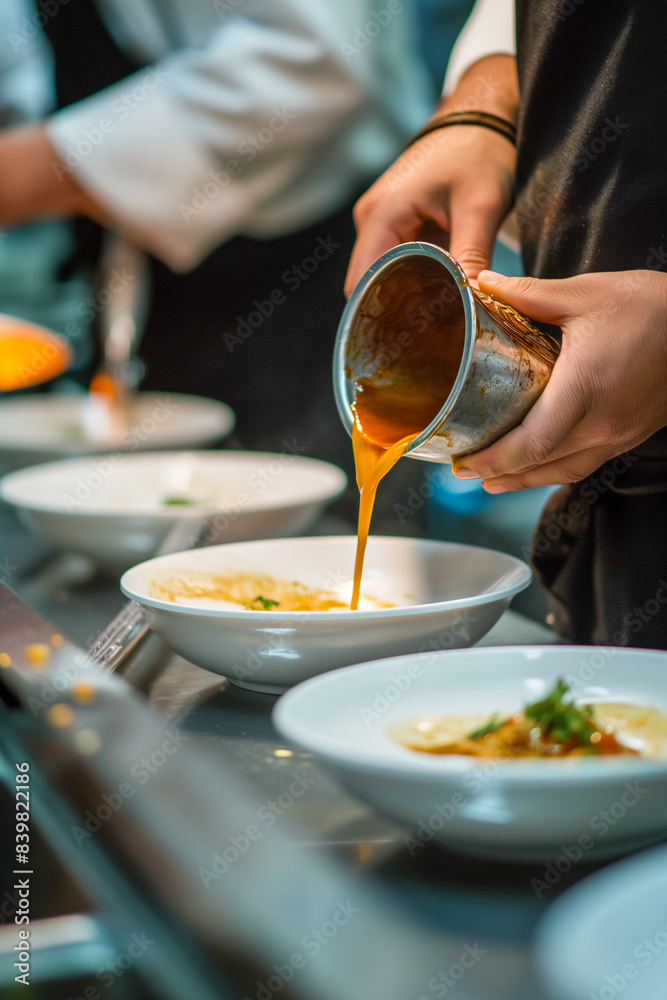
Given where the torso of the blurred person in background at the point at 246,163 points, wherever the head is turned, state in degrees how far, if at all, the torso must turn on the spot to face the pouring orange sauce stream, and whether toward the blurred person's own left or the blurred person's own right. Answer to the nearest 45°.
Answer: approximately 45° to the blurred person's own left

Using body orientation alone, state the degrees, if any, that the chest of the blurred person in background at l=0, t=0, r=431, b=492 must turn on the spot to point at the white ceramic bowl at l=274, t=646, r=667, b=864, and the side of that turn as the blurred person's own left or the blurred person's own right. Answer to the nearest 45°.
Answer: approximately 45° to the blurred person's own left

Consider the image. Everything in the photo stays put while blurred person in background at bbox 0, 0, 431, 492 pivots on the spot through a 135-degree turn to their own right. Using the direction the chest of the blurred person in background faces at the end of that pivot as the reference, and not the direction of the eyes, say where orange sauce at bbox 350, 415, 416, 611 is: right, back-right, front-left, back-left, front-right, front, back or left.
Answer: back

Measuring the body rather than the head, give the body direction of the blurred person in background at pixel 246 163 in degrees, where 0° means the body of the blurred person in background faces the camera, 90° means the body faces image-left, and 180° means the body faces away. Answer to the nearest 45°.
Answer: approximately 45°

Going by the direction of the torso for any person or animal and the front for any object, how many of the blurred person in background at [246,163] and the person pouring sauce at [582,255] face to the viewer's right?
0

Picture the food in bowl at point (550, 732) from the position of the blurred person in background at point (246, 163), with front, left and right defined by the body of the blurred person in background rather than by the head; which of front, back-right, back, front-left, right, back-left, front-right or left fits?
front-left

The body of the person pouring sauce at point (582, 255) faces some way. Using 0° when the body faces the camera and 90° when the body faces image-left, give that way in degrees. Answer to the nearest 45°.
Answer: approximately 45°

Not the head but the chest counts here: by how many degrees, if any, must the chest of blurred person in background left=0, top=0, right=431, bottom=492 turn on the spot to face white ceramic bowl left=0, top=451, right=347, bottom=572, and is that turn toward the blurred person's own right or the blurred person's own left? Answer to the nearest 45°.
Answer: approximately 45° to the blurred person's own left
